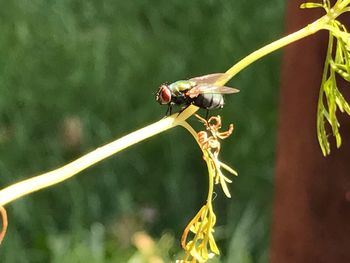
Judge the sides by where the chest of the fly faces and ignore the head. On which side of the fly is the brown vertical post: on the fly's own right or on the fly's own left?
on the fly's own right

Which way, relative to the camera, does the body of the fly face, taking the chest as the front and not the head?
to the viewer's left
